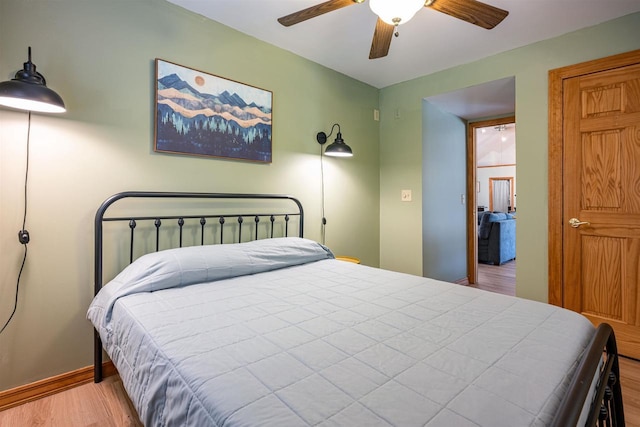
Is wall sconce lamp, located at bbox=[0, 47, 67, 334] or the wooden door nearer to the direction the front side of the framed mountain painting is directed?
the wooden door

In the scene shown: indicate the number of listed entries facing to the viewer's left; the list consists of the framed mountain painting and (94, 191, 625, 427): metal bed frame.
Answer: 0

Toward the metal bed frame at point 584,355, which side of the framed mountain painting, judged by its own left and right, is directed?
front

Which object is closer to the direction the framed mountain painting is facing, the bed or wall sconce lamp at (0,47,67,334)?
the bed

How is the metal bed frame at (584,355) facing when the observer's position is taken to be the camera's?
facing the viewer and to the right of the viewer

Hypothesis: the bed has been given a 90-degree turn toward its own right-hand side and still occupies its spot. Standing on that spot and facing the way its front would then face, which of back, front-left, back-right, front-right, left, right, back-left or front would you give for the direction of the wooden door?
back

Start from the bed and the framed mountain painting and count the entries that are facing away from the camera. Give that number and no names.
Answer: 0

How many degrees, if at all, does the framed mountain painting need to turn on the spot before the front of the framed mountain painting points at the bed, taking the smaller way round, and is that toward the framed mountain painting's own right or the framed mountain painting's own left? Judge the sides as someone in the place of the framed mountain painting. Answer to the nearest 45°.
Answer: approximately 45° to the framed mountain painting's own right

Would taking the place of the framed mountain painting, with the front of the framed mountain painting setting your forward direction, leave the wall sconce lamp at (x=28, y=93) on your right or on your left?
on your right

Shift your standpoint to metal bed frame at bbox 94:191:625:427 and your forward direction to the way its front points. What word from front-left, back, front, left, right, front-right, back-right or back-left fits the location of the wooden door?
left

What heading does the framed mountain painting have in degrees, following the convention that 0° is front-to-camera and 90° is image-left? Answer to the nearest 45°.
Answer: approximately 315°
